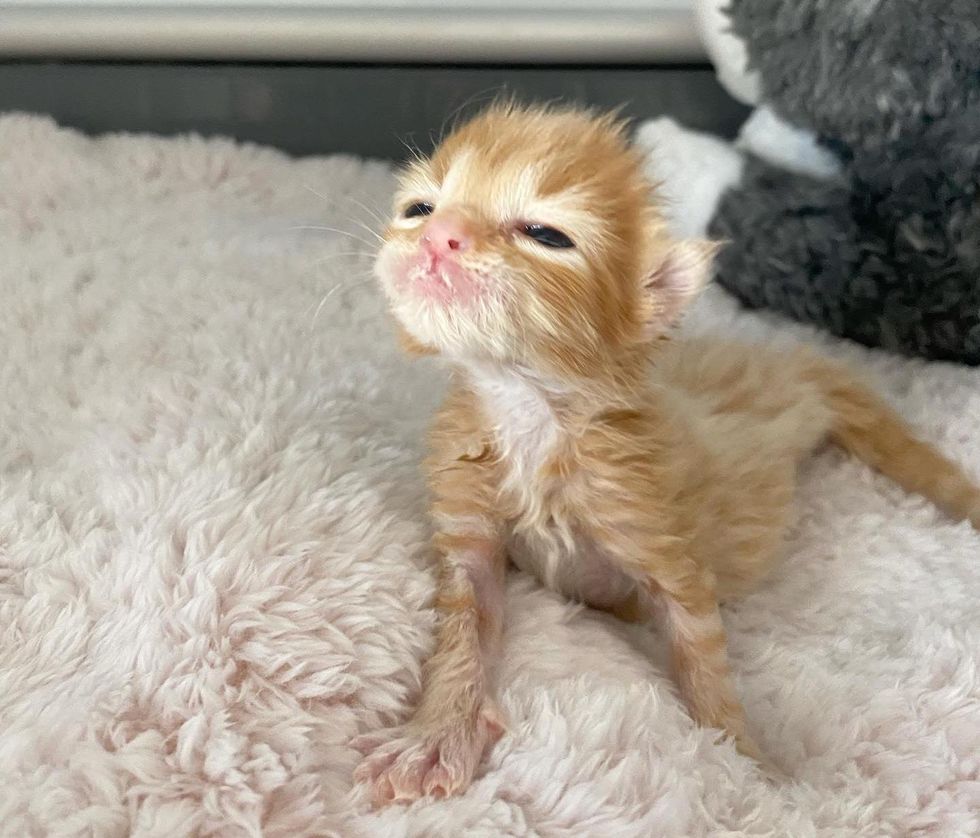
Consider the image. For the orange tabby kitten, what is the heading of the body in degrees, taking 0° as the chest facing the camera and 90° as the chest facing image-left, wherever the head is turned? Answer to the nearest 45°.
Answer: approximately 45°
